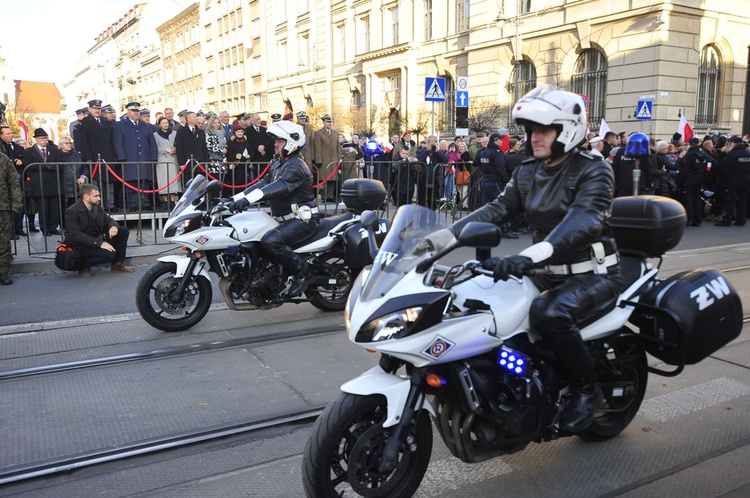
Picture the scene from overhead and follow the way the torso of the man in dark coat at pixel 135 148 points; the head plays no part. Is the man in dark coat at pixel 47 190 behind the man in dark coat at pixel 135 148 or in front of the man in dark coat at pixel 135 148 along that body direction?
in front

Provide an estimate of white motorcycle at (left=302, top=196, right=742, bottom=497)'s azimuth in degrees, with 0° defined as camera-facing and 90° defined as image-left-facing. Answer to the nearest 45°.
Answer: approximately 45°

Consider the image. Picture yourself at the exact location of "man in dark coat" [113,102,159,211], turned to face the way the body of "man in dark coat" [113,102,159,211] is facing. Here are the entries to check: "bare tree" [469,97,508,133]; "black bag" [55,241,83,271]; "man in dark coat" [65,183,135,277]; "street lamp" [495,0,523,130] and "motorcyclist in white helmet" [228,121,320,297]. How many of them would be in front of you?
3

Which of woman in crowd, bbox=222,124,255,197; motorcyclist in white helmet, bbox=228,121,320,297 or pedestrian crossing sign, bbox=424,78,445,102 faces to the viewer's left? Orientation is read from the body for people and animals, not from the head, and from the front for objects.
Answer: the motorcyclist in white helmet

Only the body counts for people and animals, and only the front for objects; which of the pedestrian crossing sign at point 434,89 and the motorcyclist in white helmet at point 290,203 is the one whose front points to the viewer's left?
the motorcyclist in white helmet

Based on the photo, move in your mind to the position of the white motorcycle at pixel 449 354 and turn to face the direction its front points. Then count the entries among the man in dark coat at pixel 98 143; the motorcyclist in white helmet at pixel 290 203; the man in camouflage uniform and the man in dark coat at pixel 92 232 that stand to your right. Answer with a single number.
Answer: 4

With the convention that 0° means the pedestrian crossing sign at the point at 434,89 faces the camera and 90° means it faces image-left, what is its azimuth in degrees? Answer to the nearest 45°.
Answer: approximately 0°

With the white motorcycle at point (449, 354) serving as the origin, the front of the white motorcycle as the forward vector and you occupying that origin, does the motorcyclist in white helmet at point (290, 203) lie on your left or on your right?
on your right

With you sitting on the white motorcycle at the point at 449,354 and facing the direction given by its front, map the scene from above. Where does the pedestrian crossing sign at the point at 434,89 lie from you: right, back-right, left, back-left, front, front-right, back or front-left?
back-right

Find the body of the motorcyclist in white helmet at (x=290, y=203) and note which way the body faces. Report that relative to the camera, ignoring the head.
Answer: to the viewer's left

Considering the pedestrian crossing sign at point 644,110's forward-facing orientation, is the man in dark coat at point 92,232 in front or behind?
in front
